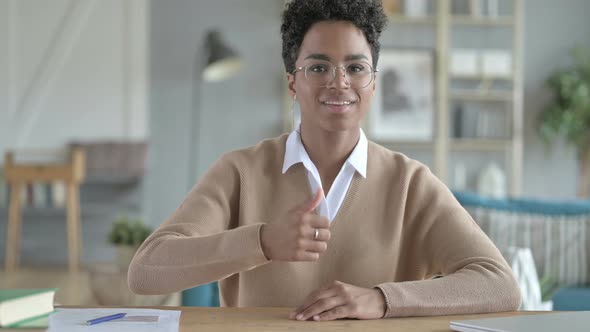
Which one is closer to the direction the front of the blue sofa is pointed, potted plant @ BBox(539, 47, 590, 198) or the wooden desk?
the wooden desk

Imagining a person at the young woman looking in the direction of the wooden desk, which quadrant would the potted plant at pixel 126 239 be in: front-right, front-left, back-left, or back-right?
back-right

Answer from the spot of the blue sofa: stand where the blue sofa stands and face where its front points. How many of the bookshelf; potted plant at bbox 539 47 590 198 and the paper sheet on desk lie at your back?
2

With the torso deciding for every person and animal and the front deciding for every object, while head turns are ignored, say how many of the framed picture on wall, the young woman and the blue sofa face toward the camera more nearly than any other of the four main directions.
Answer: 3

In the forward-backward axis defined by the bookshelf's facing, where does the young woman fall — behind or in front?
in front

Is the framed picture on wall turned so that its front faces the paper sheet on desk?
yes

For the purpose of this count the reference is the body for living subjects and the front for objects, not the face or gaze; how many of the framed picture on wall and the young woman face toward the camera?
2

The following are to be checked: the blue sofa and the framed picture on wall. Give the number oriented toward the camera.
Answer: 2

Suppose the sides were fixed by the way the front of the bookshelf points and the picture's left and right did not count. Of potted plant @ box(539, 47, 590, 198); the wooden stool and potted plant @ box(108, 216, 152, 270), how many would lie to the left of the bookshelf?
1

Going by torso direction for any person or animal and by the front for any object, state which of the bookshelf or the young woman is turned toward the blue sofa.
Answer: the bookshelf

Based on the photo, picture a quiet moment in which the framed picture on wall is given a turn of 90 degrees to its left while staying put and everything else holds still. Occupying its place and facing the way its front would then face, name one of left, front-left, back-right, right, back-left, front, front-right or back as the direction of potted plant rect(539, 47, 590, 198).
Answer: front

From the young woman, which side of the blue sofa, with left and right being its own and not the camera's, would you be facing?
front
